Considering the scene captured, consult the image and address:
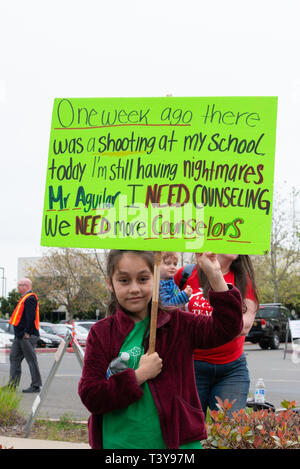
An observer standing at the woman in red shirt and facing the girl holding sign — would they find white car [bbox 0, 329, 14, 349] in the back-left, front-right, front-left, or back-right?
back-right

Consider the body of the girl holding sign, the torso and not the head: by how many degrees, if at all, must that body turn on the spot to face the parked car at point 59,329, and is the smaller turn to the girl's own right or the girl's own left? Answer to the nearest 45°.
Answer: approximately 180°

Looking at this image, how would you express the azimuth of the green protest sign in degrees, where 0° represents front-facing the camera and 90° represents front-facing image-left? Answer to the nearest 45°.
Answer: approximately 0°

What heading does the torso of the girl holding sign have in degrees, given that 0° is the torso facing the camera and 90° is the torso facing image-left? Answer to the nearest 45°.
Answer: approximately 0°

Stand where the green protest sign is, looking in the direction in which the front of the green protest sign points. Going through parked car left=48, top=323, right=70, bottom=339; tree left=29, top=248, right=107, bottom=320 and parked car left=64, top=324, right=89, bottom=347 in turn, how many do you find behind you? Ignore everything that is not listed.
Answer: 3
